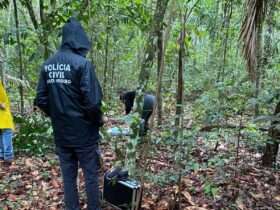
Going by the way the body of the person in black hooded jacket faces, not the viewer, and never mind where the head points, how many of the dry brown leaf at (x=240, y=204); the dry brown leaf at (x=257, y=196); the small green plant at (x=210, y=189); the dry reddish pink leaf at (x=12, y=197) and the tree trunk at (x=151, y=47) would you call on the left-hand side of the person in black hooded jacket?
1

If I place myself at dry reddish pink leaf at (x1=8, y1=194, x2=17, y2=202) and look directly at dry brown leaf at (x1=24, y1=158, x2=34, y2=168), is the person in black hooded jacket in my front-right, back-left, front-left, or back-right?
back-right

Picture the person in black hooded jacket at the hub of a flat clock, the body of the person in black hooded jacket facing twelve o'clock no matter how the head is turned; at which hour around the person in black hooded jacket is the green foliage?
The green foliage is roughly at 10 o'clock from the person in black hooded jacket.

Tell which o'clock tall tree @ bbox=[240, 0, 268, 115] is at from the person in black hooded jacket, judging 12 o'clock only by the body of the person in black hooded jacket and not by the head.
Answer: The tall tree is roughly at 1 o'clock from the person in black hooded jacket.

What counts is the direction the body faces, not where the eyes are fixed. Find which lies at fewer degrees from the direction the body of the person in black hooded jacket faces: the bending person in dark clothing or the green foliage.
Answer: the bending person in dark clothing

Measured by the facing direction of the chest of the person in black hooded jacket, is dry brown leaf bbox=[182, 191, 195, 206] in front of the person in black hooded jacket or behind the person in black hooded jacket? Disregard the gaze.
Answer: in front

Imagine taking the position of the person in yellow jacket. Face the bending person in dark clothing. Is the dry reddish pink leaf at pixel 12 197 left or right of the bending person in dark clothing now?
right

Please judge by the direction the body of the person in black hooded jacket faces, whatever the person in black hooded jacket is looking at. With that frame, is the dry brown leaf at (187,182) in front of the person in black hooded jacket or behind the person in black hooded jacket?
in front

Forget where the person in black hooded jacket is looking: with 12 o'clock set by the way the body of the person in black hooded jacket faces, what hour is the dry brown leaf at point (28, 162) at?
The dry brown leaf is roughly at 10 o'clock from the person in black hooded jacket.

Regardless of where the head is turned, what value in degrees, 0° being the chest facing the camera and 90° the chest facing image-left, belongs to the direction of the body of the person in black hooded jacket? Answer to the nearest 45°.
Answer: approximately 225°

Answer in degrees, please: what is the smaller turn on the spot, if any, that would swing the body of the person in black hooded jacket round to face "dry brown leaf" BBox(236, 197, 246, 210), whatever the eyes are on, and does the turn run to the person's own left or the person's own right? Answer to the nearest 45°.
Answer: approximately 45° to the person's own right

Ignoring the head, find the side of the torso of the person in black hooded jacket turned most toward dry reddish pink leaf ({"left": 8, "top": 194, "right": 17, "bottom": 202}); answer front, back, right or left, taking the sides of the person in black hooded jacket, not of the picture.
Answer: left

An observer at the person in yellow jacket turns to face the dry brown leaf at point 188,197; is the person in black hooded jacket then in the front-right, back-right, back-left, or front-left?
front-right

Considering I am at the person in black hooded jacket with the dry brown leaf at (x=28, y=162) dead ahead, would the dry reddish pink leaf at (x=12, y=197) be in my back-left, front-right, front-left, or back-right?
front-left

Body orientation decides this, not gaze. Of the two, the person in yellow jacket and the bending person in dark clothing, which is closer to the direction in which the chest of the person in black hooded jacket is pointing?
the bending person in dark clothing

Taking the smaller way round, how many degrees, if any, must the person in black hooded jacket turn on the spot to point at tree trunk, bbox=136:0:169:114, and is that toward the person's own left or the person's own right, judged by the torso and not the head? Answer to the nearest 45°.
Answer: approximately 45° to the person's own right

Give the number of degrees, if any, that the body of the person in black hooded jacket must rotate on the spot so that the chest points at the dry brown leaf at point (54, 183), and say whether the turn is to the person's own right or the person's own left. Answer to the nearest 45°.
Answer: approximately 45° to the person's own left
